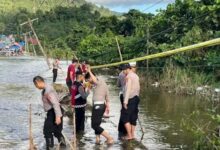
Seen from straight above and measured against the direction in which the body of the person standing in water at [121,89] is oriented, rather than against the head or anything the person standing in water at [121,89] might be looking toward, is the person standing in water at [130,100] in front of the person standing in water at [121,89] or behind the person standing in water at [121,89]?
behind

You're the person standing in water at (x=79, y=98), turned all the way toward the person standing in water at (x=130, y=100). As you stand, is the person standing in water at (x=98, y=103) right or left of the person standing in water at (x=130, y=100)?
right

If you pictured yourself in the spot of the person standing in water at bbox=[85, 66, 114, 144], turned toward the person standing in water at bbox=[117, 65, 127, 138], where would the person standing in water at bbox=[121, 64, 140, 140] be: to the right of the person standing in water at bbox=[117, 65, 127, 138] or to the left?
right

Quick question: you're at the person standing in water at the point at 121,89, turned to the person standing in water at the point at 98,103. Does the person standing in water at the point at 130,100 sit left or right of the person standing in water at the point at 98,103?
left
